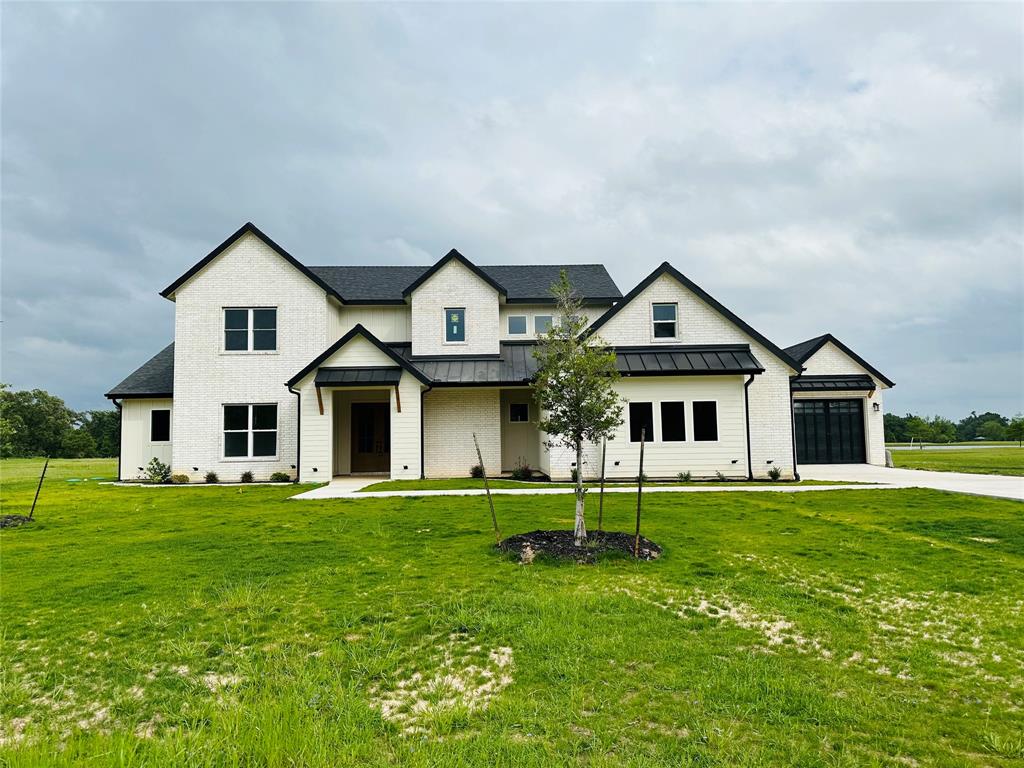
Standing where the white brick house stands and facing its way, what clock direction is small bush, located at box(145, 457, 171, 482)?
The small bush is roughly at 3 o'clock from the white brick house.

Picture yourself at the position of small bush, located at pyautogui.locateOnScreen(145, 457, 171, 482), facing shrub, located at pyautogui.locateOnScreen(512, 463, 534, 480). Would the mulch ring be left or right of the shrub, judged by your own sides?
right

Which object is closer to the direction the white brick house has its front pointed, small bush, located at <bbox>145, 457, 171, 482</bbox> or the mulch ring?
the mulch ring

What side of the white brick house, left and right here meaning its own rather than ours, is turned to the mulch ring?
front

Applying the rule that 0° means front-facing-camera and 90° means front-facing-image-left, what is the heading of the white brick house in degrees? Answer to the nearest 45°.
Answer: approximately 0°

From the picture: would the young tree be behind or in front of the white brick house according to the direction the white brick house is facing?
in front
